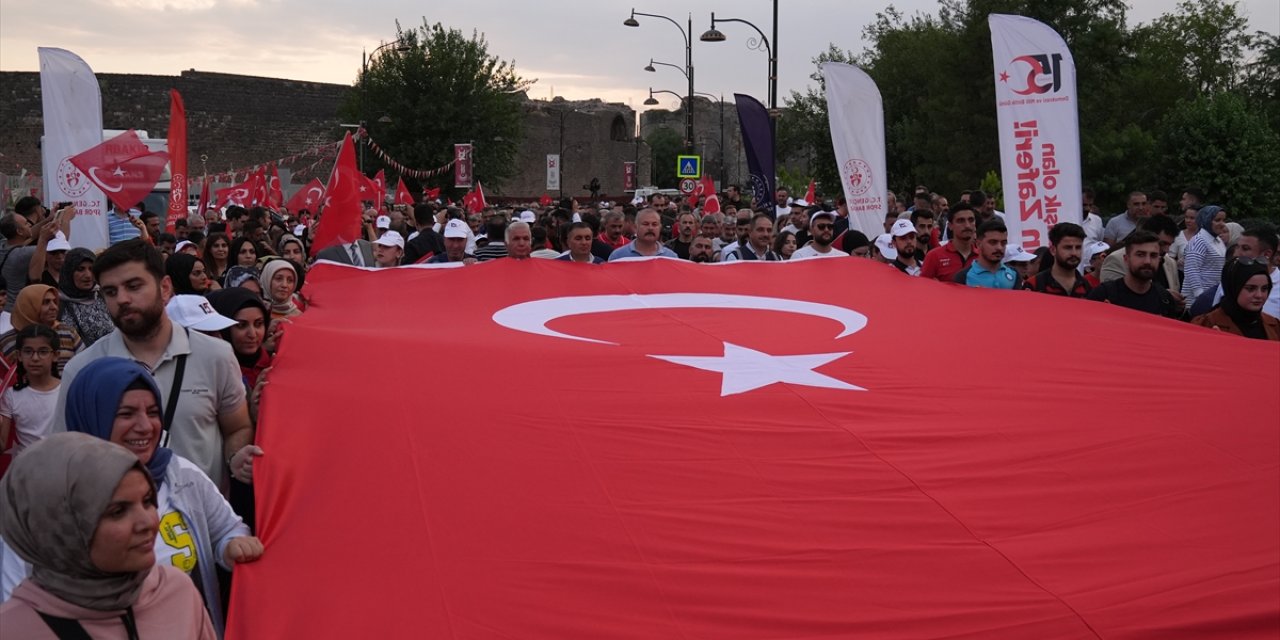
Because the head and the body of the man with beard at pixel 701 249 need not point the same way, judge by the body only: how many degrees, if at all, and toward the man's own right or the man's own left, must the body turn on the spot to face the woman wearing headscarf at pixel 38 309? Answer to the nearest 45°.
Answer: approximately 45° to the man's own right

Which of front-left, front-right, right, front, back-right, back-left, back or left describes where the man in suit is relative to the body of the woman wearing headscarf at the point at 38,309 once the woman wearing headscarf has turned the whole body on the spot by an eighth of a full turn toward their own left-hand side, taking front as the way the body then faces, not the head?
front-left

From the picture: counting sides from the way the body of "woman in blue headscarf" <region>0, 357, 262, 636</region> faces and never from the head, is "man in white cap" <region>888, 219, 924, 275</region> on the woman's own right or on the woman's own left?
on the woman's own left

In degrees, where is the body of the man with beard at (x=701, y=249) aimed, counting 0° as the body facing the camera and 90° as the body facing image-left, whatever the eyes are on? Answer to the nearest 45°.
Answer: approximately 0°

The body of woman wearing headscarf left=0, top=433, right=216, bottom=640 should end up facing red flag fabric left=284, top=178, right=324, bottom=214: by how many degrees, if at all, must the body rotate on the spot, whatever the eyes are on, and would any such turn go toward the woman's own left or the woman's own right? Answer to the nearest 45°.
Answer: approximately 135° to the woman's own left

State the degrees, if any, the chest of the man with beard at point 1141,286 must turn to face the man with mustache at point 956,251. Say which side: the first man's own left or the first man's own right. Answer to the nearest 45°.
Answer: approximately 135° to the first man's own right

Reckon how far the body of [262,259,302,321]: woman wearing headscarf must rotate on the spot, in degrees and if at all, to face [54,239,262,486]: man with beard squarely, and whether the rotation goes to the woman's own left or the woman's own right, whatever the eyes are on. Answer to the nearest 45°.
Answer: approximately 45° to the woman's own right

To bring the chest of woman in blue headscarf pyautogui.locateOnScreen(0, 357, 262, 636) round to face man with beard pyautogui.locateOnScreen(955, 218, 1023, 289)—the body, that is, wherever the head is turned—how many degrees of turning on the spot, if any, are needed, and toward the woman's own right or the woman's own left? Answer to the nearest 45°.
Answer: approximately 90° to the woman's own left
